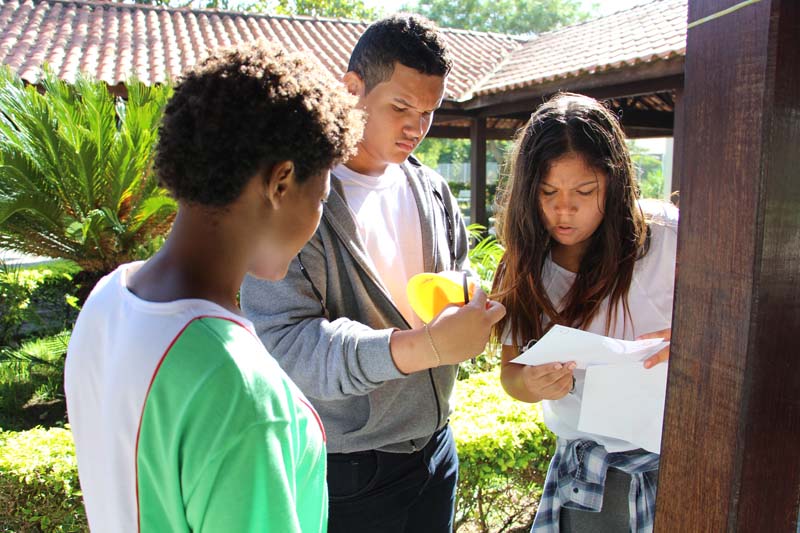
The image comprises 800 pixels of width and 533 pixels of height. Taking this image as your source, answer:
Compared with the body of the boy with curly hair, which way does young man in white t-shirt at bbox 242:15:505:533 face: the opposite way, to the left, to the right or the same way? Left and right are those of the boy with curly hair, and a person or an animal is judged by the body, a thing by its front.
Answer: to the right

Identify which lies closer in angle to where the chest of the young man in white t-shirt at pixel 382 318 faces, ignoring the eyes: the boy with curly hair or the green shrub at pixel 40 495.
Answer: the boy with curly hair

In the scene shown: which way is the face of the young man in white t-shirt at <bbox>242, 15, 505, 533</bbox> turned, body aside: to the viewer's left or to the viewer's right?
to the viewer's right

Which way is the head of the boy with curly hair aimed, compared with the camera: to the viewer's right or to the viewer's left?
to the viewer's right

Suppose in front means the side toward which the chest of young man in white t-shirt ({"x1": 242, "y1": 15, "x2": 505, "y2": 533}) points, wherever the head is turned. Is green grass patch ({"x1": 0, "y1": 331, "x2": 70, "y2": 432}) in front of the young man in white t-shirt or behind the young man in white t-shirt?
behind

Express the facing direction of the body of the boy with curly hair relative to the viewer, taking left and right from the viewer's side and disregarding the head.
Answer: facing away from the viewer and to the right of the viewer

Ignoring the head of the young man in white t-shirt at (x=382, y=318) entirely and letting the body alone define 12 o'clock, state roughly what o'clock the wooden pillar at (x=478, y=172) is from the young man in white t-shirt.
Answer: The wooden pillar is roughly at 8 o'clock from the young man in white t-shirt.

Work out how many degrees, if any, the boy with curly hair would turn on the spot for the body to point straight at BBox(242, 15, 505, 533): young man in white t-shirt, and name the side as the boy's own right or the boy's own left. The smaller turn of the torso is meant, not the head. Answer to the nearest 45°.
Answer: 0° — they already face them

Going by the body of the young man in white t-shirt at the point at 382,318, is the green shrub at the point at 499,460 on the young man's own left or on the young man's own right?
on the young man's own left

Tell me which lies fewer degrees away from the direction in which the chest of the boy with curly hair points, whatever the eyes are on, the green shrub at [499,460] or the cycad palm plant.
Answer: the green shrub

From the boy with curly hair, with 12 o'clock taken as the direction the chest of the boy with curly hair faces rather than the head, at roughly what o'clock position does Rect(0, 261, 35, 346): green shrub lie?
The green shrub is roughly at 10 o'clock from the boy with curly hair.
